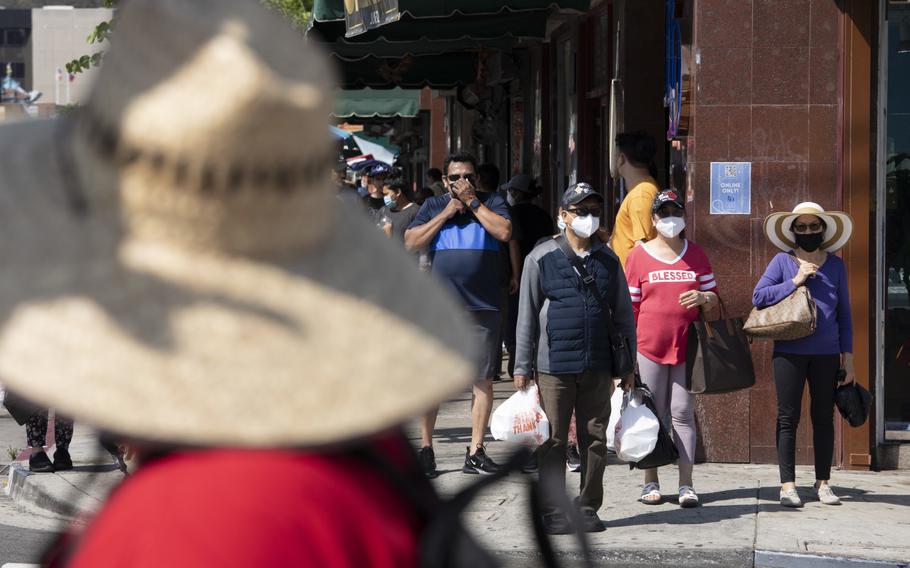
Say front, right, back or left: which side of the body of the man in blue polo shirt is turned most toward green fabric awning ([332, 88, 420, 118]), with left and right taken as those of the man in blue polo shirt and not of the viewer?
back

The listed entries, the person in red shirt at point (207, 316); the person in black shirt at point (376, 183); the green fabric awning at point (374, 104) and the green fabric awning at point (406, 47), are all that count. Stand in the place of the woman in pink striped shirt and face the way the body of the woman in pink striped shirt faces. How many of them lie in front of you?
1

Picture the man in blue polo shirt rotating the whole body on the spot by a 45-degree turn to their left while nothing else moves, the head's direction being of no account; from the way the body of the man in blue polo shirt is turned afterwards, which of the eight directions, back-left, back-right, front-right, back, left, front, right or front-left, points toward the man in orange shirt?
front-left

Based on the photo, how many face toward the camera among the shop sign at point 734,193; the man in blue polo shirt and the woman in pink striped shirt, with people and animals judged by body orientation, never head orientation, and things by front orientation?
3

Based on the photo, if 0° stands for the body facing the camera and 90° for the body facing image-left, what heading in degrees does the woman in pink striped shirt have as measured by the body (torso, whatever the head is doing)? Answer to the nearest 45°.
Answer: approximately 0°

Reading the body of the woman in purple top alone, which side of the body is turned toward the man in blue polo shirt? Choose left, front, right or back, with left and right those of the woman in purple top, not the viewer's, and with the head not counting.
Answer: right
